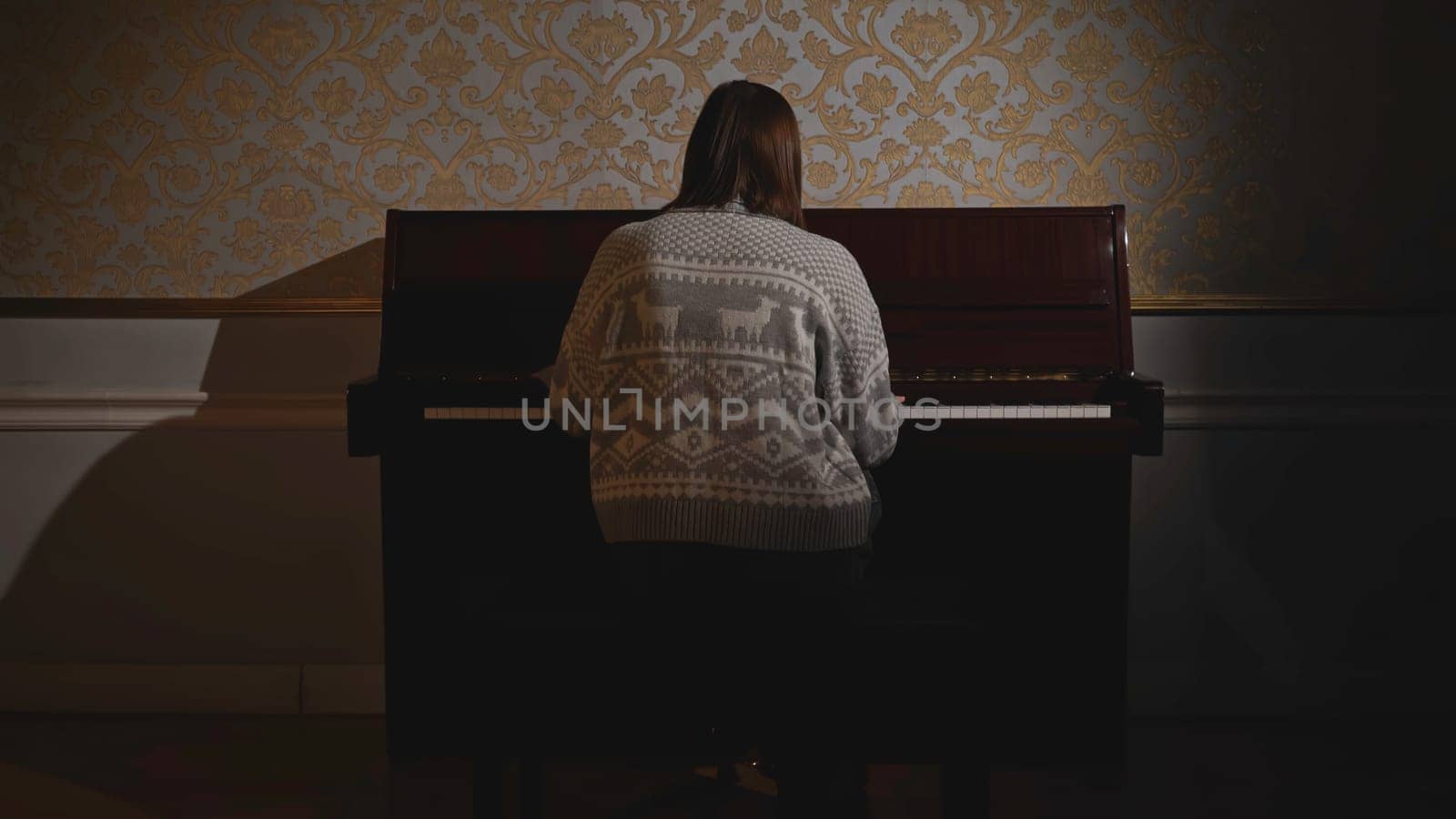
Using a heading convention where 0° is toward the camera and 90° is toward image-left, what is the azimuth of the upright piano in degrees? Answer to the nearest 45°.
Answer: approximately 0°

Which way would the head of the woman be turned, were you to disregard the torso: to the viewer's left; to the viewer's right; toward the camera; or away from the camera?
away from the camera

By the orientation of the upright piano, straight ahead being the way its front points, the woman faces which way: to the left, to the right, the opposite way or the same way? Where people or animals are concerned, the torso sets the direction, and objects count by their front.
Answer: the opposite way

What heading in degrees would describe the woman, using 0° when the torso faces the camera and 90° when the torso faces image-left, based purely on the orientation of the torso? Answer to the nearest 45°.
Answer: approximately 180°

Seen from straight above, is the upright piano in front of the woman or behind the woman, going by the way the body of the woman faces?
in front

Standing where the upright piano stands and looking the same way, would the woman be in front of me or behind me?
in front
